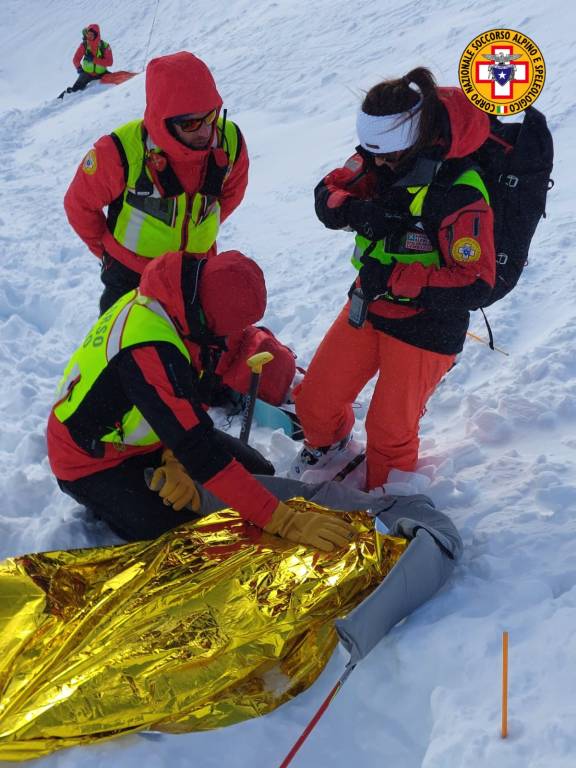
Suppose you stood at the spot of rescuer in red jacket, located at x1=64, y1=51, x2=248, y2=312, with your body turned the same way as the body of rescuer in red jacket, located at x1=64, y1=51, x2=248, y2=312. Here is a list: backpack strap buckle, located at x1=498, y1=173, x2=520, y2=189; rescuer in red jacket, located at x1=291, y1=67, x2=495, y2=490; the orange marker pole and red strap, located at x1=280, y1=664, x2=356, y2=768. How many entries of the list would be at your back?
0

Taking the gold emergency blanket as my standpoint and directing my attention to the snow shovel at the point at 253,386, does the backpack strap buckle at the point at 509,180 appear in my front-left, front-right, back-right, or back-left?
front-right

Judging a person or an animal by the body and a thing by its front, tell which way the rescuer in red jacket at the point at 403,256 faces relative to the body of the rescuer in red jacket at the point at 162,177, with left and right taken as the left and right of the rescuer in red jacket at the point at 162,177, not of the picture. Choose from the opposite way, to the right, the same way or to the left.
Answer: to the right

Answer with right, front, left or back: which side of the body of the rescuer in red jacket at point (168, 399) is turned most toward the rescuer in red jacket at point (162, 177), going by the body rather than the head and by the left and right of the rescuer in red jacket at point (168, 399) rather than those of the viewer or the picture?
left

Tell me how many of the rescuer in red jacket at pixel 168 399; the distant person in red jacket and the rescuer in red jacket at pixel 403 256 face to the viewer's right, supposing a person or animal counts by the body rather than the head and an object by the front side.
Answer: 1

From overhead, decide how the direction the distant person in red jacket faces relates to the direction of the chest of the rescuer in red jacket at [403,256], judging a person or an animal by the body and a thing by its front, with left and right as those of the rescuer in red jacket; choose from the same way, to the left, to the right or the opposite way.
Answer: the same way

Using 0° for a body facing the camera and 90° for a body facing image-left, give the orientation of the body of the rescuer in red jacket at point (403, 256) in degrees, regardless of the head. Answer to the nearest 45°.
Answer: approximately 45°

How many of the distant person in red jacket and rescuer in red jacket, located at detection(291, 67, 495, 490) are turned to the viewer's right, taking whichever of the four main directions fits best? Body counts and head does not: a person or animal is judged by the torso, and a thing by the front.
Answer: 0

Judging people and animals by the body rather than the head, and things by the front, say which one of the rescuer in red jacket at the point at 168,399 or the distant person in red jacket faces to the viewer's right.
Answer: the rescuer in red jacket

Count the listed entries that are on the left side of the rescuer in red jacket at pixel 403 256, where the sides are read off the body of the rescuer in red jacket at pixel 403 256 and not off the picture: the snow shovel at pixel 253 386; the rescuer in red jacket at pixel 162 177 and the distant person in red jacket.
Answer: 0

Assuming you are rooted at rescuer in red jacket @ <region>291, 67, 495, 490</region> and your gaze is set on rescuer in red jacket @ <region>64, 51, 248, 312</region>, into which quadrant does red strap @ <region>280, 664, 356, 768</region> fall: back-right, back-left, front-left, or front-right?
back-left

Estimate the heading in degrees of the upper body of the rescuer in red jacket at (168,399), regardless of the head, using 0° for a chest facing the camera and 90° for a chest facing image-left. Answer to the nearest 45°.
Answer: approximately 270°

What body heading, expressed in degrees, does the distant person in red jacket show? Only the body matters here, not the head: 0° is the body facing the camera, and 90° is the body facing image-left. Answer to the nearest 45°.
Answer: approximately 45°

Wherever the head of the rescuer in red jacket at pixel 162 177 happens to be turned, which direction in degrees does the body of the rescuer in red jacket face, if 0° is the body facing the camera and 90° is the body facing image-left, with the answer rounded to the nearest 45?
approximately 315°

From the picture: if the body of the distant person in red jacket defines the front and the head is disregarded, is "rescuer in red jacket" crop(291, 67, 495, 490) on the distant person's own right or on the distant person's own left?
on the distant person's own left
